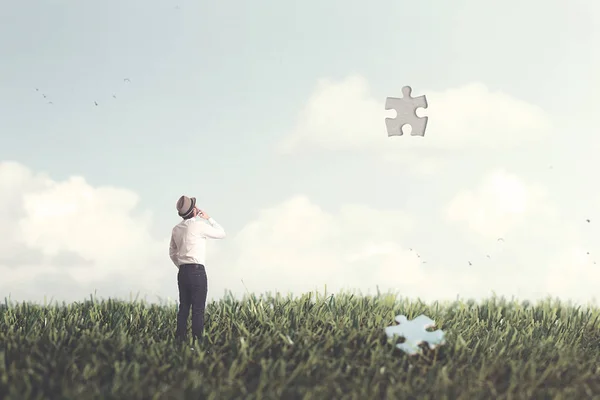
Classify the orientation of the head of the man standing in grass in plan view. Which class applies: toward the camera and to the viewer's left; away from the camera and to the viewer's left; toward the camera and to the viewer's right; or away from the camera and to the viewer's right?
away from the camera and to the viewer's right

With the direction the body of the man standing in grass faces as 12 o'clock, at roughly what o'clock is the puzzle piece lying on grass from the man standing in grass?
The puzzle piece lying on grass is roughly at 2 o'clock from the man standing in grass.

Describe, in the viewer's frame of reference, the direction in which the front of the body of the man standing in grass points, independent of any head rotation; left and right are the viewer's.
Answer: facing away from the viewer and to the right of the viewer

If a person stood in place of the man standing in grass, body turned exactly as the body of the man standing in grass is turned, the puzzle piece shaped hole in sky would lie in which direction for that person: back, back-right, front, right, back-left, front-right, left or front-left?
front-right
